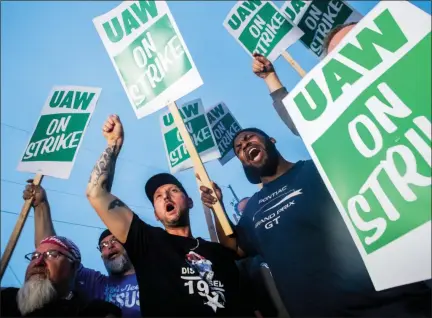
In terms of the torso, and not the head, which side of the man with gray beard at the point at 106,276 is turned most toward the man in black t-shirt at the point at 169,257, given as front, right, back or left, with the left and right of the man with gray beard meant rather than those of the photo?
left

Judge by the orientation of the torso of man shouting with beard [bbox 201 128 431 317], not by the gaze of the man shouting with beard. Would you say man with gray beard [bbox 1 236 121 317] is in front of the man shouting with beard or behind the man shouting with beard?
in front

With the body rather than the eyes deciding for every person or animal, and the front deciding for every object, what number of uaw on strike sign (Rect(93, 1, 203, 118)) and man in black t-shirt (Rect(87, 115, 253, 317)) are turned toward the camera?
2

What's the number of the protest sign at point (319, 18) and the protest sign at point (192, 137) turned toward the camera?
2

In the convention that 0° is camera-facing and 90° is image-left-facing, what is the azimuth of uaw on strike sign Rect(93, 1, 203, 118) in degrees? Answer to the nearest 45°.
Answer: approximately 0°

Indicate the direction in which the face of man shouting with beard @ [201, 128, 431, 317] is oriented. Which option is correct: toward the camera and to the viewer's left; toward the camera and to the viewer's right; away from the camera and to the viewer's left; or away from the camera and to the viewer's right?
toward the camera and to the viewer's left
